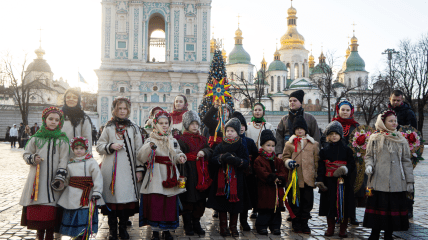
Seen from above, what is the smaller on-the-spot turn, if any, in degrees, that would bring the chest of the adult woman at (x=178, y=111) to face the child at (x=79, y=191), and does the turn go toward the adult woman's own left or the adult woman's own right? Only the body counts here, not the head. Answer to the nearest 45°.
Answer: approximately 45° to the adult woman's own right

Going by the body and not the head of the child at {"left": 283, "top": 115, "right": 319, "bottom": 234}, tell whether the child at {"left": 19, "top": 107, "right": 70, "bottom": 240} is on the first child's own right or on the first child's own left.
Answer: on the first child's own right

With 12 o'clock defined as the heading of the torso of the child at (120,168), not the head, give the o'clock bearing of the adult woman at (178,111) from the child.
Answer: The adult woman is roughly at 7 o'clock from the child.

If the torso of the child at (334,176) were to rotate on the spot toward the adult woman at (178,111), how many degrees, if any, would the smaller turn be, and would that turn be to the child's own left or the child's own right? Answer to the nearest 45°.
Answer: approximately 90° to the child's own right

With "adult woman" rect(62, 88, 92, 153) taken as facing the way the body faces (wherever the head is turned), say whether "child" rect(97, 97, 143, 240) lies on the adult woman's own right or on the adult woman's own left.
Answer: on the adult woman's own left

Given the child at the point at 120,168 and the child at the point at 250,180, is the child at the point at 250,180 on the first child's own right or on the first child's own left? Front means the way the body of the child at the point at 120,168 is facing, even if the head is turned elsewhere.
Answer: on the first child's own left

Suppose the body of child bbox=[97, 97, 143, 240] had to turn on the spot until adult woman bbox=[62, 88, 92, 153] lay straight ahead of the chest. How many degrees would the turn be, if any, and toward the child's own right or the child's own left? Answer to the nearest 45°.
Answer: approximately 135° to the child's own right

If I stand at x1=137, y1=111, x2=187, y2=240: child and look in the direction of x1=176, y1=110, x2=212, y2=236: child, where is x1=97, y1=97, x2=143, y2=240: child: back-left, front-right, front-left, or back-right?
back-left

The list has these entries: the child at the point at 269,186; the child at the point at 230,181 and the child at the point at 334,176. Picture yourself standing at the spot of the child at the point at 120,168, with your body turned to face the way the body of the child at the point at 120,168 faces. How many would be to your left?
3

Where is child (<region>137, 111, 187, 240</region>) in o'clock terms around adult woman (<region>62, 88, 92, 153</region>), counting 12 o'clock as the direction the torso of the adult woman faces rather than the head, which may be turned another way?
The child is roughly at 10 o'clock from the adult woman.
